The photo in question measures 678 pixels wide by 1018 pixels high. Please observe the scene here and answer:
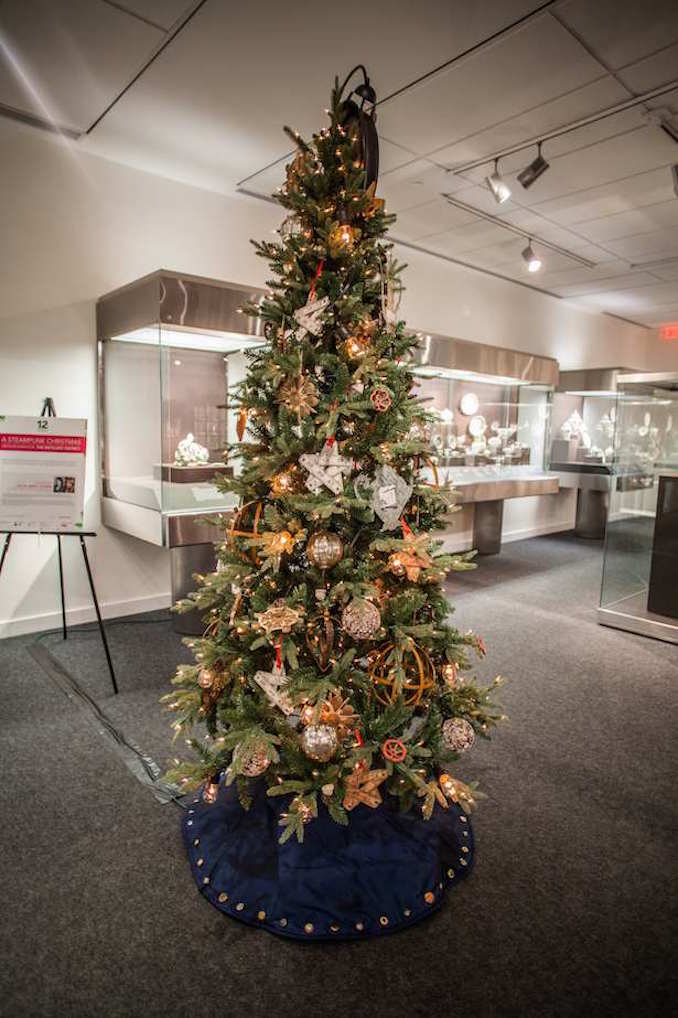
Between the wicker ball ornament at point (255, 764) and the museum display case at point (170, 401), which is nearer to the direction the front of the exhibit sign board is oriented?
the wicker ball ornament

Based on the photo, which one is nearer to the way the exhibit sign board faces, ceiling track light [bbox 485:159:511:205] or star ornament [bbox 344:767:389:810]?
the star ornament

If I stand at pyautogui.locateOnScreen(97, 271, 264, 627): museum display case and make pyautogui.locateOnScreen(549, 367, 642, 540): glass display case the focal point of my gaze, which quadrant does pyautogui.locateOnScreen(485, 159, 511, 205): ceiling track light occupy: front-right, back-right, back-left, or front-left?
front-right

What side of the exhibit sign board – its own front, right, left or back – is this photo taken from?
front

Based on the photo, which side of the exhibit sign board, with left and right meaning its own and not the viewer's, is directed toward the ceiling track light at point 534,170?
left

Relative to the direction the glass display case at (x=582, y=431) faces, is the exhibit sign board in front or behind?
in front

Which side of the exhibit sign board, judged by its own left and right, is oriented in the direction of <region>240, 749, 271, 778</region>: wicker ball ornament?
front

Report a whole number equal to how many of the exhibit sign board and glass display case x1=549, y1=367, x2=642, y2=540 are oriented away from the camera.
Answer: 0

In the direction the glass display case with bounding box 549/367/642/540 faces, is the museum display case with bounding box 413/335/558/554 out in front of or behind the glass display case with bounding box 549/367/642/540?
in front

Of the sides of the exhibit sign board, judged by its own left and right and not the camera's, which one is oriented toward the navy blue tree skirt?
front

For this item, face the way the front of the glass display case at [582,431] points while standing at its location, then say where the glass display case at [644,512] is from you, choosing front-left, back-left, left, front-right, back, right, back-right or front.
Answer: front-left

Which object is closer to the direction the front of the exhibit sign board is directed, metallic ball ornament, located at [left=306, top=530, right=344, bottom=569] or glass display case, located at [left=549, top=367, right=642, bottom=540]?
the metallic ball ornament
